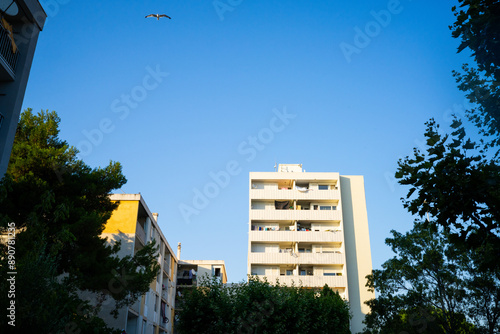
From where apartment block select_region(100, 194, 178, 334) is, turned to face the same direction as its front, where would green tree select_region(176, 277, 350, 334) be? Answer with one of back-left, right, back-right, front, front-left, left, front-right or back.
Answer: front-right

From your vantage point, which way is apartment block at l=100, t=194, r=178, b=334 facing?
to the viewer's right

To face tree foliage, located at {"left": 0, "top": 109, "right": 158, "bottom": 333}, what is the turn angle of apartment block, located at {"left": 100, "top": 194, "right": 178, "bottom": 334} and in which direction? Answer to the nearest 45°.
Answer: approximately 90° to its right

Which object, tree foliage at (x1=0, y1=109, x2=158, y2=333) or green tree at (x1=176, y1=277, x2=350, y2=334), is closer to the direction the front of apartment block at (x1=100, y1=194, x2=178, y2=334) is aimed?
the green tree

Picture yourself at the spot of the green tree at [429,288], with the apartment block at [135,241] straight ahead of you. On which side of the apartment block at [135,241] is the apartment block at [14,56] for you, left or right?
left

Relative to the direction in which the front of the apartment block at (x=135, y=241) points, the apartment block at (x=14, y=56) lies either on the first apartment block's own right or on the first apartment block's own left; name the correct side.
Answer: on the first apartment block's own right
